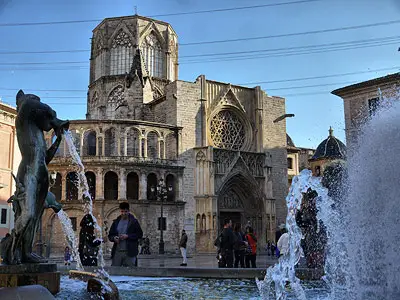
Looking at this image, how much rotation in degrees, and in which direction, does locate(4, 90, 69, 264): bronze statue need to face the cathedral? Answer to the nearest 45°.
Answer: approximately 90° to its left

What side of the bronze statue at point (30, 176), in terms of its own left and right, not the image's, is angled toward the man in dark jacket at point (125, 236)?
left

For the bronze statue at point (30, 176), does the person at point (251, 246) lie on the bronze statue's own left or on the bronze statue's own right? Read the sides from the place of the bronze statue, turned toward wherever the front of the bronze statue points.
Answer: on the bronze statue's own left

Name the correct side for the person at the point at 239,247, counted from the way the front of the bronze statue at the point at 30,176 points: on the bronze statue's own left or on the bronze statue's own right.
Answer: on the bronze statue's own left

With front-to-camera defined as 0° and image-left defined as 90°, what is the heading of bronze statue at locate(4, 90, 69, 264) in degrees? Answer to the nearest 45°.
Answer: approximately 270°

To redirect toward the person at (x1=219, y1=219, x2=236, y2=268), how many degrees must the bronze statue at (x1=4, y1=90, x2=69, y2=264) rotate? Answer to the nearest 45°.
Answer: approximately 45° to its left

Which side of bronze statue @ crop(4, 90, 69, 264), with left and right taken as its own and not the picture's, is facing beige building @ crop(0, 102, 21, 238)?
left

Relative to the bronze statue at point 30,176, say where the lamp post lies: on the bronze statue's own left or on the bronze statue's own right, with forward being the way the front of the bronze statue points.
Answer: on the bronze statue's own left
